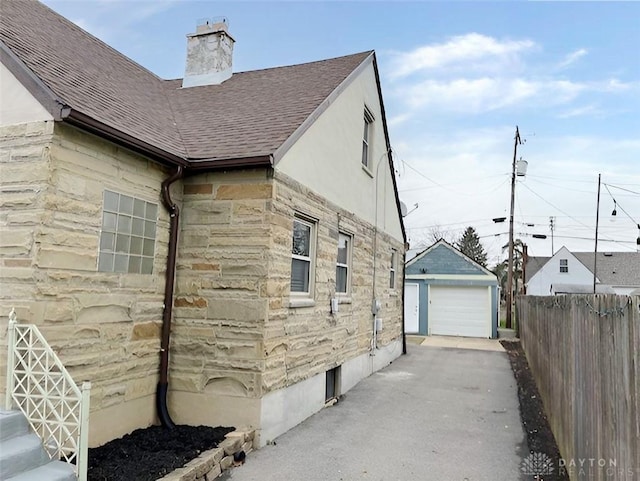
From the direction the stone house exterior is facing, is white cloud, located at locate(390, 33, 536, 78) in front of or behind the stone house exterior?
behind

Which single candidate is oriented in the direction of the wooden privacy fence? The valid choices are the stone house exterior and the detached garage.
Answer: the detached garage

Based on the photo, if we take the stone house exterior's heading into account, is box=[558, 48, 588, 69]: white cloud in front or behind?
behind

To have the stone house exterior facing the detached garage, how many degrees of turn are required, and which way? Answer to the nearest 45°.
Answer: approximately 180°

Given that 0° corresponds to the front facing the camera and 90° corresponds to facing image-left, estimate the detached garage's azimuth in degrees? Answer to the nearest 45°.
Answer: approximately 0°

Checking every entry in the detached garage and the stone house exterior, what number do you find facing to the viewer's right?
0

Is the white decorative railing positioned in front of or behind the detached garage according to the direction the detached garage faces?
in front

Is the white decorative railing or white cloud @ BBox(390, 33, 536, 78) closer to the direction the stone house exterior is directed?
the white decorative railing

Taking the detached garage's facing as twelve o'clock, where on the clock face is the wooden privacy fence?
The wooden privacy fence is roughly at 12 o'clock from the detached garage.

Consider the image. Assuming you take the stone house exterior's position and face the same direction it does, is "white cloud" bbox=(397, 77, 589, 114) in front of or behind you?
behind
